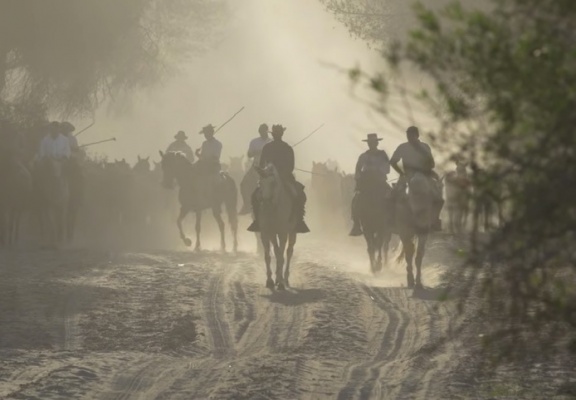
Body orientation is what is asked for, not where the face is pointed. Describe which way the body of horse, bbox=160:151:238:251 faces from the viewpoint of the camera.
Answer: to the viewer's left

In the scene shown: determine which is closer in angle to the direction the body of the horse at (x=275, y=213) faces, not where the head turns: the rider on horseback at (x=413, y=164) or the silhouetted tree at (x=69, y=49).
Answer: the rider on horseback

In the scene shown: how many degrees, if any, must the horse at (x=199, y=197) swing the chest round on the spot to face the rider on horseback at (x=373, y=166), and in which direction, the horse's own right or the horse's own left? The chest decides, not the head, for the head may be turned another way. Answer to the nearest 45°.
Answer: approximately 135° to the horse's own left

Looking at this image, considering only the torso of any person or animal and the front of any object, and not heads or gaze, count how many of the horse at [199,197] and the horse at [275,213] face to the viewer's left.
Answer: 1

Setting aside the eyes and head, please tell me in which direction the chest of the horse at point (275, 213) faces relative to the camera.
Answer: toward the camera

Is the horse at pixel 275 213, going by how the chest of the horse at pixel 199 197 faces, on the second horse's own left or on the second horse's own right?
on the second horse's own left

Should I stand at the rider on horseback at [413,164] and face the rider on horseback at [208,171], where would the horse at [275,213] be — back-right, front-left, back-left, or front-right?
front-left
